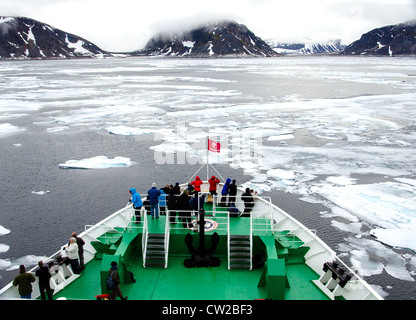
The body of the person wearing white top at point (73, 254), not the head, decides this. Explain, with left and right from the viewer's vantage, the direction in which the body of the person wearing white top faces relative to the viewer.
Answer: facing to the left of the viewer

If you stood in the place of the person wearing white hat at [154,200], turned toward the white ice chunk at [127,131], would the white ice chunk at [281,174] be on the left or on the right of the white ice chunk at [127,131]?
right

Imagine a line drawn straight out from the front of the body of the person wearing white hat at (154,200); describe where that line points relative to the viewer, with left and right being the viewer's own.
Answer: facing away from the viewer

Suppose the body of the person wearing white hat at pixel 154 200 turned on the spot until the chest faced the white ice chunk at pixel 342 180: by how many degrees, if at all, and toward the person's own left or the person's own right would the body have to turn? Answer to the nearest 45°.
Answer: approximately 45° to the person's own right

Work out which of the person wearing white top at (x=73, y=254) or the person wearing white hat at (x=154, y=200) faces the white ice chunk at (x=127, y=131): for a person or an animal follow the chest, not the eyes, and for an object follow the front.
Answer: the person wearing white hat at (x=154, y=200)

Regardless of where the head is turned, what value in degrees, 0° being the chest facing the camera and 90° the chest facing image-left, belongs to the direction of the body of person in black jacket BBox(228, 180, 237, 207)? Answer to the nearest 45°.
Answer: approximately 180°
